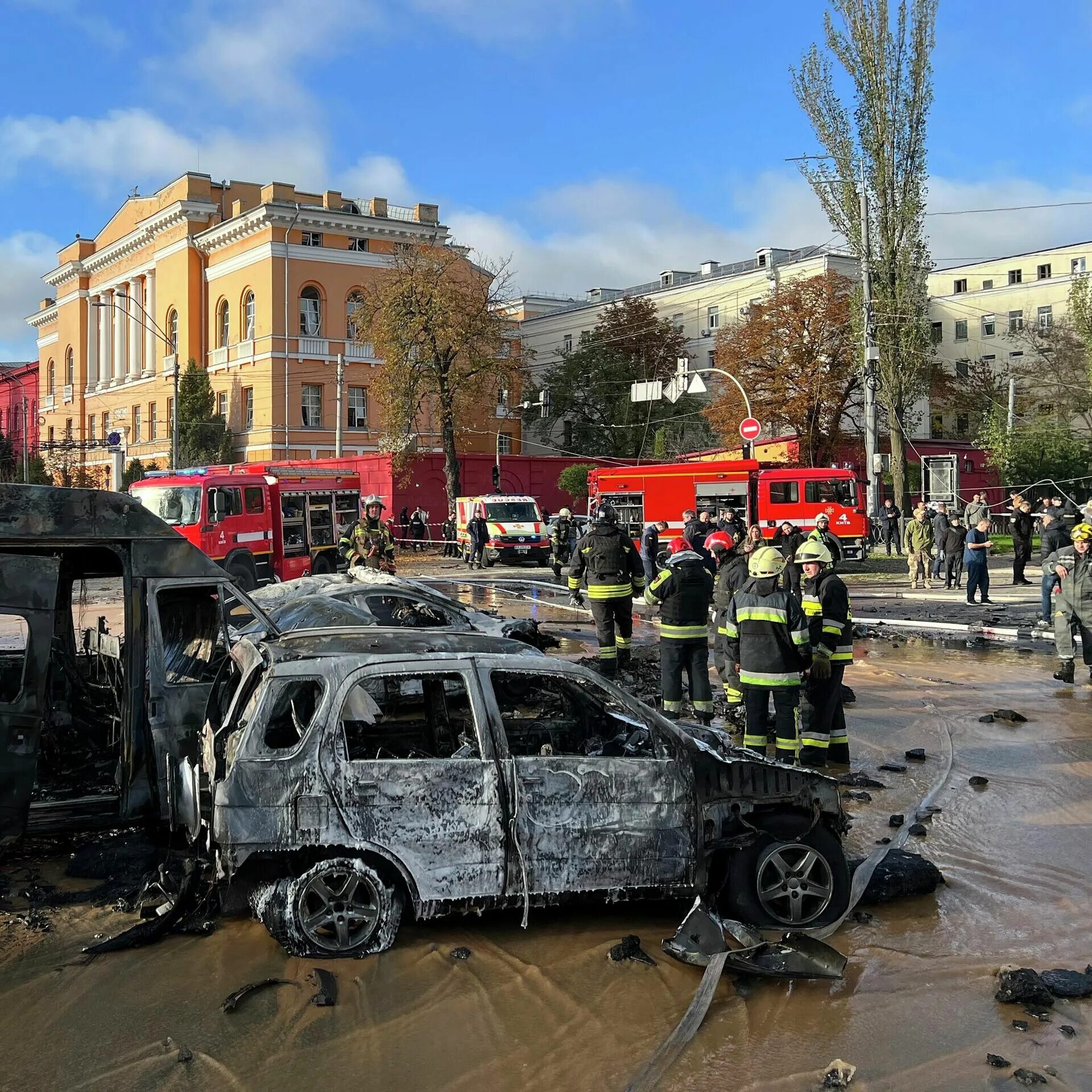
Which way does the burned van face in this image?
to the viewer's right

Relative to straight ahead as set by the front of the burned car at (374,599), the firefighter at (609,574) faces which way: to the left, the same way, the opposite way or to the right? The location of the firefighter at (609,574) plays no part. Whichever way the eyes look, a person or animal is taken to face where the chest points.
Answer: to the left

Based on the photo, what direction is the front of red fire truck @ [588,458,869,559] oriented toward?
to the viewer's right

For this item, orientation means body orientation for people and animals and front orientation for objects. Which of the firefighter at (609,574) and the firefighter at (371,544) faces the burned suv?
the firefighter at (371,544)

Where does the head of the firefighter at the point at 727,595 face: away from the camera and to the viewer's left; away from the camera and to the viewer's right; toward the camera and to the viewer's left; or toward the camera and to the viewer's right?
away from the camera and to the viewer's left

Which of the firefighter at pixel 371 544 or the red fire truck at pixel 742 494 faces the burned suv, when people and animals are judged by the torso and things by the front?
the firefighter

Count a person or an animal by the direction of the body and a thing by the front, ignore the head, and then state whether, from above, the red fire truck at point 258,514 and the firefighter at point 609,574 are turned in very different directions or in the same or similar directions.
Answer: very different directions

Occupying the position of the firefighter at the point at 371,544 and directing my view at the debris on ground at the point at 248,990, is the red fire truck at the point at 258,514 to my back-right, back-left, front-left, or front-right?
back-right

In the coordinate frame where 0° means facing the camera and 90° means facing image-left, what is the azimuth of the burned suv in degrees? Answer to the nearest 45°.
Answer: approximately 270°

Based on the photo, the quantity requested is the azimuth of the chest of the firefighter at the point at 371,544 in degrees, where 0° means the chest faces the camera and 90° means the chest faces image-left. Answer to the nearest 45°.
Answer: approximately 0°
